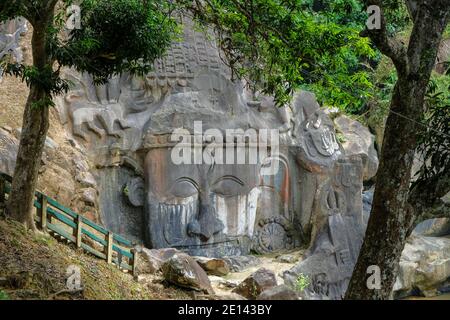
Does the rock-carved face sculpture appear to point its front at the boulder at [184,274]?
yes

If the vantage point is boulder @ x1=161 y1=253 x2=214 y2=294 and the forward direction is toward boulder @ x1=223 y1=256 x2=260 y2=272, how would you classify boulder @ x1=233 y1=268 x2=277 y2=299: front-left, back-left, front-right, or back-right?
front-right

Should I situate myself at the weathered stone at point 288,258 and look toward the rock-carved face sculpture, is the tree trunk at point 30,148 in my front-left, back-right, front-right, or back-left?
front-left

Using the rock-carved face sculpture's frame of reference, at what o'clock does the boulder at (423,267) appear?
The boulder is roughly at 10 o'clock from the rock-carved face sculpture.

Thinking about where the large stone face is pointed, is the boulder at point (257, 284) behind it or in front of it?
in front

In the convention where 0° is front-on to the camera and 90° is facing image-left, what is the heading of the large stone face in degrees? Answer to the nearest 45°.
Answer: approximately 0°

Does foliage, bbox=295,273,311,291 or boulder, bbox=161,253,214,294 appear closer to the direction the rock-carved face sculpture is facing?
the boulder

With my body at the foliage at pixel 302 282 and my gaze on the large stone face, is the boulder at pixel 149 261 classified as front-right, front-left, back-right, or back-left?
front-left

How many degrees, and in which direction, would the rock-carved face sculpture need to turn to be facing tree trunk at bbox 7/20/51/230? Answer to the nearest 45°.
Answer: approximately 45° to its right

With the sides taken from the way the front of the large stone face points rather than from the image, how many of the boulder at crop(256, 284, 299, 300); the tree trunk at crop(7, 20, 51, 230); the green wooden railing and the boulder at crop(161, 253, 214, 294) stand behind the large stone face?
0

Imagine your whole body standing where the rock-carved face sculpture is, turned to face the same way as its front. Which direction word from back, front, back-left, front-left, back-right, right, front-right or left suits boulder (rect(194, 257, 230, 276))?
front

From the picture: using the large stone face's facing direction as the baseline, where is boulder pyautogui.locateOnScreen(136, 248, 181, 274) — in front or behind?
in front
